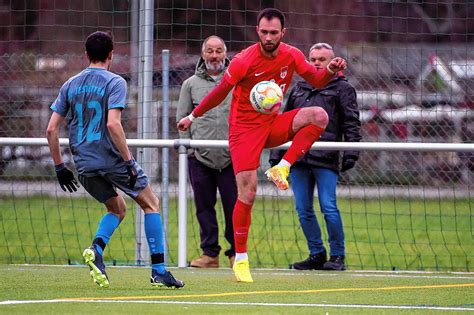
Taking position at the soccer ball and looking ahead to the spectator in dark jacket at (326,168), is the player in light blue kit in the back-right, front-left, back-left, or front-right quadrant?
back-left

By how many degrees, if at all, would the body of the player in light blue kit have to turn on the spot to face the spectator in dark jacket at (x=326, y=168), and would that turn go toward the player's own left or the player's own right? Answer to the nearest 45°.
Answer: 0° — they already face them

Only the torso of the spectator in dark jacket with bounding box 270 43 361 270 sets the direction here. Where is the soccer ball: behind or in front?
in front

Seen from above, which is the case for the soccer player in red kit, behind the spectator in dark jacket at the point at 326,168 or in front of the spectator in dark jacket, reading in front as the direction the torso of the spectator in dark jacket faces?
in front

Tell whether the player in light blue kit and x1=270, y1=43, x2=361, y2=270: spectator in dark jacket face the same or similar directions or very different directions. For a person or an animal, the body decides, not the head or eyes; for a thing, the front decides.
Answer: very different directions

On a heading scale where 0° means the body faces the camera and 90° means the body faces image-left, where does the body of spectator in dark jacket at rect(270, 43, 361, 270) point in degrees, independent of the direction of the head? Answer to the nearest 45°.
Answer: approximately 45°

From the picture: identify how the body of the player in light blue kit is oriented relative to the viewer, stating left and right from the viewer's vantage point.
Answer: facing away from the viewer and to the right of the viewer
